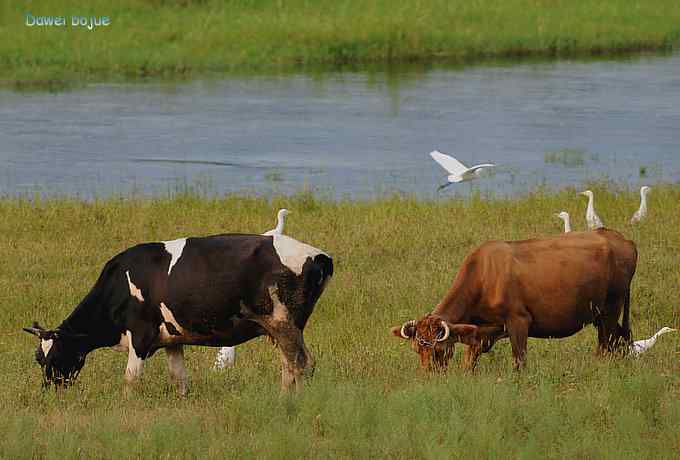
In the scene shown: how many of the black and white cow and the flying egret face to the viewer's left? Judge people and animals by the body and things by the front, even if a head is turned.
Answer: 1

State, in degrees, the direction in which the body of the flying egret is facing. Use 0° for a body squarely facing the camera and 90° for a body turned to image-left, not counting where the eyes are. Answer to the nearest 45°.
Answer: approximately 270°

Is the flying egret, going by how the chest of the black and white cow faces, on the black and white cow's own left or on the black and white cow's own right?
on the black and white cow's own right

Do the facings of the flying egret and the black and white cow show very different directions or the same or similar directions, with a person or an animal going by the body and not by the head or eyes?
very different directions

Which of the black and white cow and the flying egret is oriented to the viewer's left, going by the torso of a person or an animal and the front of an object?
the black and white cow

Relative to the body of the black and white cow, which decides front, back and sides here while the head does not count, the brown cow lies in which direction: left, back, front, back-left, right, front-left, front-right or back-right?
back

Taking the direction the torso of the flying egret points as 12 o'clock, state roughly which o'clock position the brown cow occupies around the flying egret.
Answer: The brown cow is roughly at 3 o'clock from the flying egret.

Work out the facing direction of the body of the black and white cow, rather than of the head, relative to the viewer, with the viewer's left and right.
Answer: facing to the left of the viewer
